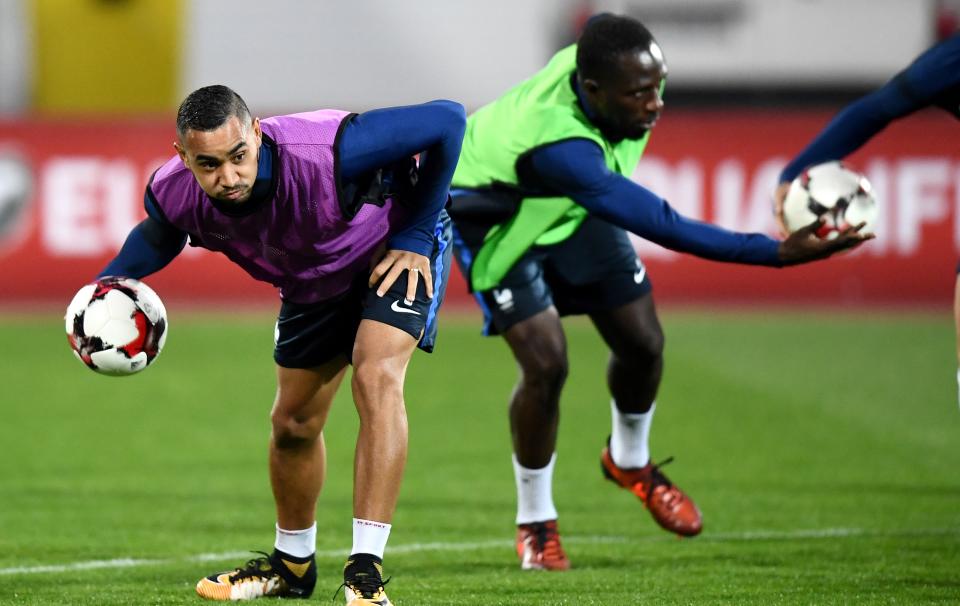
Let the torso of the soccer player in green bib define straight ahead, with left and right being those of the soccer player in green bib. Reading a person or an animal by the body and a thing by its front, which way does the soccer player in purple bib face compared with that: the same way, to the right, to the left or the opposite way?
to the right

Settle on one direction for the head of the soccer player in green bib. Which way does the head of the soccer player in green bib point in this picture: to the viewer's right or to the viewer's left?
to the viewer's right

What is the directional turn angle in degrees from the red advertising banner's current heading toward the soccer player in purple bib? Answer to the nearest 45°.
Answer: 0° — it already faces them

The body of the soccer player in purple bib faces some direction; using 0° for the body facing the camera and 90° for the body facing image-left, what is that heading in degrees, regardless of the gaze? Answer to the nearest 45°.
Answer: approximately 45°

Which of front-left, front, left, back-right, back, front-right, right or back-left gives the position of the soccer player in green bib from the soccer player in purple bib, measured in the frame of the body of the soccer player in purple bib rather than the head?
back

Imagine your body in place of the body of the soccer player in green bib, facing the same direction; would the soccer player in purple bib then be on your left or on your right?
on your right

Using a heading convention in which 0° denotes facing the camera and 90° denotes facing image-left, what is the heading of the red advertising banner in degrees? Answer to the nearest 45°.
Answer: approximately 0°
